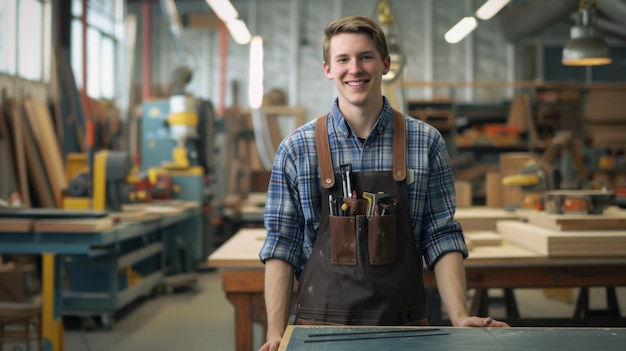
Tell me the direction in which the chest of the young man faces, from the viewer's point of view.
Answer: toward the camera

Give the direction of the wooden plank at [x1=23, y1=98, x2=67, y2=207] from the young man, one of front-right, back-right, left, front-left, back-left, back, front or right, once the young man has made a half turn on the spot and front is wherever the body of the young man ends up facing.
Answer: front-left

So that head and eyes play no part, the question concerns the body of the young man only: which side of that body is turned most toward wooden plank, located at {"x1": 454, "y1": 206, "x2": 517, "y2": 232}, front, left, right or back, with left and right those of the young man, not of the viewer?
back

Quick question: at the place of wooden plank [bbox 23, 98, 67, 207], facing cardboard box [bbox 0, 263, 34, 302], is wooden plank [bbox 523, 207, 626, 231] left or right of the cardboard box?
left

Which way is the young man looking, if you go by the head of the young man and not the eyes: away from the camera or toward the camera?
toward the camera

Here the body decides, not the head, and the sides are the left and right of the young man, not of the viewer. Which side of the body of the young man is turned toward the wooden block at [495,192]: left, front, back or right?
back

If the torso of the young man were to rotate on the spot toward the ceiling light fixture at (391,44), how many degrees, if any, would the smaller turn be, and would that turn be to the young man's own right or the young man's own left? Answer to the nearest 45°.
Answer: approximately 180°

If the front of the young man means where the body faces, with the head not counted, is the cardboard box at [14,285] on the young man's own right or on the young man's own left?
on the young man's own right

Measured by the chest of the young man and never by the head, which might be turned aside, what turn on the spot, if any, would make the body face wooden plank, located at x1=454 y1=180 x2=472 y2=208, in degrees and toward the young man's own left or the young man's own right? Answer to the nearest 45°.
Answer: approximately 180°

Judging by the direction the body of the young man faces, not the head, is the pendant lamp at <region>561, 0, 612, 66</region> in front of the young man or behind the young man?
behind

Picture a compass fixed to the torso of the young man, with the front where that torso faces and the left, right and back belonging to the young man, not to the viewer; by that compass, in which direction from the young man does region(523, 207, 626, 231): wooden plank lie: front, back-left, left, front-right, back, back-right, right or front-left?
back-left

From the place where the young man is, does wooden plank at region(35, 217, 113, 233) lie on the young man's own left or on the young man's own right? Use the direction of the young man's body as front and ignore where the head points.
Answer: on the young man's own right
